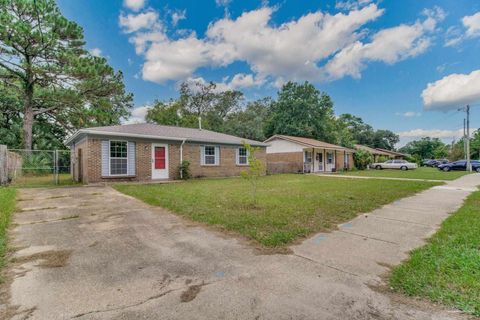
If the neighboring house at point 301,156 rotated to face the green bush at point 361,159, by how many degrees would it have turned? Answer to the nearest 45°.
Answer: approximately 90° to its left

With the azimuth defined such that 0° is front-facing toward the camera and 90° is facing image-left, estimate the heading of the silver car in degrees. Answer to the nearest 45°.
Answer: approximately 90°

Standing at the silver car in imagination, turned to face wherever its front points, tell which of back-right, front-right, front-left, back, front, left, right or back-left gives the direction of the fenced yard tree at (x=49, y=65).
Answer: front-left

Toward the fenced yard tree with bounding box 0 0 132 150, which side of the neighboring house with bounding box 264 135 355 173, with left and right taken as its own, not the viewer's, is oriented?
right

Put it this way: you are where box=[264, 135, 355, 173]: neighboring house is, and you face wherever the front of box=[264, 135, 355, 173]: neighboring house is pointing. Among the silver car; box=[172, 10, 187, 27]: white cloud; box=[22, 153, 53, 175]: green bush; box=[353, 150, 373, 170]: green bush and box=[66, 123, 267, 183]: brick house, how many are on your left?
2

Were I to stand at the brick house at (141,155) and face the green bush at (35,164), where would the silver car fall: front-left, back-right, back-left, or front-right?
back-right

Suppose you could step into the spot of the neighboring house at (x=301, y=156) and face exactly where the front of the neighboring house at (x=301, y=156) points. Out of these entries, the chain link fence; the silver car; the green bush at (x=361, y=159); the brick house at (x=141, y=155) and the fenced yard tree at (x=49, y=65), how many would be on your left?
2

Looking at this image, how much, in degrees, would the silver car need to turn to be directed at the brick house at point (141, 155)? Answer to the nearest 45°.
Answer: approximately 90° to its left

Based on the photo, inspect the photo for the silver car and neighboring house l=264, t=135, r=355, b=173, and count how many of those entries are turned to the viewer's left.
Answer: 1

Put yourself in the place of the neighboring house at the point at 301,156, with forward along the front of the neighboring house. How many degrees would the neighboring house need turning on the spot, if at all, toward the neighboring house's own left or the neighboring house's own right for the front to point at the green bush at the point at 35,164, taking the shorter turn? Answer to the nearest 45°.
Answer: approximately 90° to the neighboring house's own right

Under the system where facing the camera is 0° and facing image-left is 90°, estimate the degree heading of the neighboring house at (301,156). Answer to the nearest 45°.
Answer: approximately 315°

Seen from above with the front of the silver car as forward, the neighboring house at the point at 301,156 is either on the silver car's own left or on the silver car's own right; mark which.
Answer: on the silver car's own left

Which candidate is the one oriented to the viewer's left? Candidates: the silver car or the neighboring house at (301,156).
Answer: the silver car

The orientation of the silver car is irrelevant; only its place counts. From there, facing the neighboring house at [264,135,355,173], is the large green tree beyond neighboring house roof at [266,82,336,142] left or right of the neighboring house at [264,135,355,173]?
right

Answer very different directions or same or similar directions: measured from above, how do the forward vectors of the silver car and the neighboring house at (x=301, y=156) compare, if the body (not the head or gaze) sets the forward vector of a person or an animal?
very different directions

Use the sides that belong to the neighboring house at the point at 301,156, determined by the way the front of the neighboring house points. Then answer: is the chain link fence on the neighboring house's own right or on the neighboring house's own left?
on the neighboring house's own right
